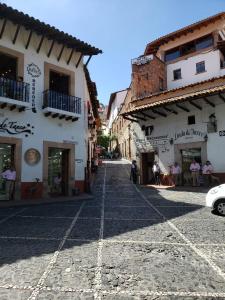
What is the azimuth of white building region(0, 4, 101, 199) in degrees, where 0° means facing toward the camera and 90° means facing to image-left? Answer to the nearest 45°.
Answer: approximately 315°

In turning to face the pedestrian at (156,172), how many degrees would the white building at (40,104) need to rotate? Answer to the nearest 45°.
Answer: approximately 90° to its left

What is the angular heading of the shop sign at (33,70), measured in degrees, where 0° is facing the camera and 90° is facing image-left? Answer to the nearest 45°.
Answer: approximately 315°

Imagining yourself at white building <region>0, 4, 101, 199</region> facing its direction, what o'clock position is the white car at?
The white car is roughly at 12 o'clock from the white building.

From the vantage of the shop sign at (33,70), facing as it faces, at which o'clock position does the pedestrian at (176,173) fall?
The pedestrian is roughly at 10 o'clock from the shop sign.

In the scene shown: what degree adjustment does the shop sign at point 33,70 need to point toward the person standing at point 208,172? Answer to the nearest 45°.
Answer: approximately 45° to its left
